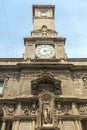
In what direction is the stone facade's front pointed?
toward the camera
